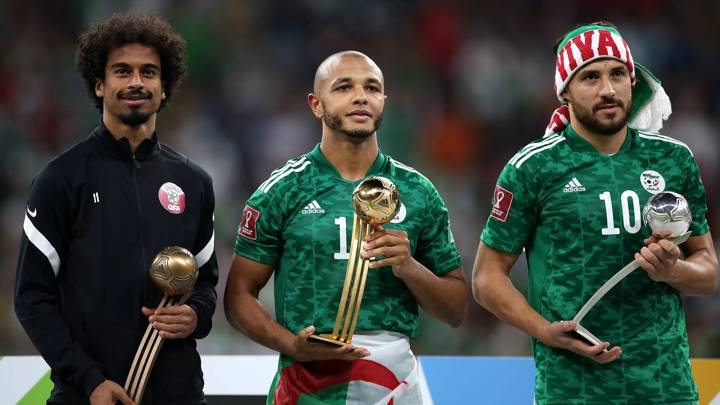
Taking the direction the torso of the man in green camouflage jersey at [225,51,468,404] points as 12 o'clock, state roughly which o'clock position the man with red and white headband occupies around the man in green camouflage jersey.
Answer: The man with red and white headband is roughly at 9 o'clock from the man in green camouflage jersey.

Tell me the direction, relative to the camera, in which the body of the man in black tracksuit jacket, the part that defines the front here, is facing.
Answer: toward the camera

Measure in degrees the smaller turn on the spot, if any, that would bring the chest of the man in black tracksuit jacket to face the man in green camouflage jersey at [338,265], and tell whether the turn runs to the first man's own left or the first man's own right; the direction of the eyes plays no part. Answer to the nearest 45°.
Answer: approximately 90° to the first man's own left

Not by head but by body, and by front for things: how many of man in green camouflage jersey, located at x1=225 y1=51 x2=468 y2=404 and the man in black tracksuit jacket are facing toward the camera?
2

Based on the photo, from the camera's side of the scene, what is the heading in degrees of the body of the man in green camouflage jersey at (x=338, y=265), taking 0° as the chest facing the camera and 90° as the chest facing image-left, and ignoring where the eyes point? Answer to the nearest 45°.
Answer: approximately 0°

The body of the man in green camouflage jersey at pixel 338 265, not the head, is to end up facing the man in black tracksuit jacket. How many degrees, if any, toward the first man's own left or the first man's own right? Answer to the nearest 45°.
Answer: approximately 90° to the first man's own right

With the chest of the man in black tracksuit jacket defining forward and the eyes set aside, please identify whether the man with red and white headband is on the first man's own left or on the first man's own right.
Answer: on the first man's own left
